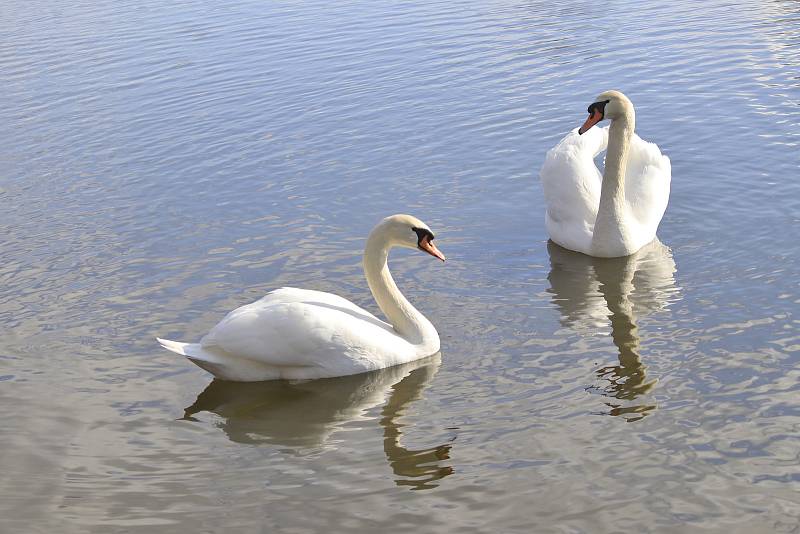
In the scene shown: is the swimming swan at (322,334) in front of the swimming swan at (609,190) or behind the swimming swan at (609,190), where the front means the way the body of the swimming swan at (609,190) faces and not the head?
in front

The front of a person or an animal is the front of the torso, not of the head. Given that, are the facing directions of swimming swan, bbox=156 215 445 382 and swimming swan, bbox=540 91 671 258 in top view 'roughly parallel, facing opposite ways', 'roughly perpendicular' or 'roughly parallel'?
roughly perpendicular

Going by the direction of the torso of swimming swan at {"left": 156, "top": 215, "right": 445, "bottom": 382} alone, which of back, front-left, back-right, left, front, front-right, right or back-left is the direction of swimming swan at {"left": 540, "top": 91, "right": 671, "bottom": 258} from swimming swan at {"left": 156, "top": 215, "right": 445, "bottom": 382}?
front-left

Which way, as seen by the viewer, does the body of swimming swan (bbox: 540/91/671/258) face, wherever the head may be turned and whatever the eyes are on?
toward the camera

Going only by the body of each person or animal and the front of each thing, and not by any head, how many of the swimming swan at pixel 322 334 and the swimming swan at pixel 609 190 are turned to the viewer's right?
1

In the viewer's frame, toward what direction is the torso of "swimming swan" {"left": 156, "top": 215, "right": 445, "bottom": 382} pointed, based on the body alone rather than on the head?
to the viewer's right
